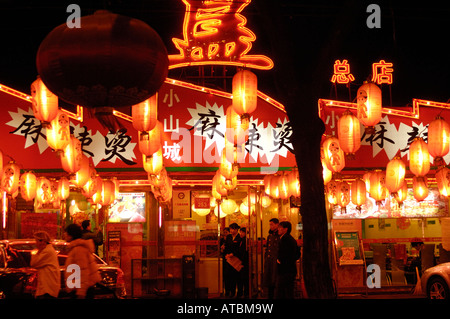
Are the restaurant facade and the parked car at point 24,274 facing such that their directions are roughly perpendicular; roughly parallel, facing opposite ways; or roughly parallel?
roughly perpendicular

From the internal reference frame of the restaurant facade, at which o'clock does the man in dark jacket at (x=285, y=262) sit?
The man in dark jacket is roughly at 11 o'clock from the restaurant facade.

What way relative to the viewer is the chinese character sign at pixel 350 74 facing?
toward the camera

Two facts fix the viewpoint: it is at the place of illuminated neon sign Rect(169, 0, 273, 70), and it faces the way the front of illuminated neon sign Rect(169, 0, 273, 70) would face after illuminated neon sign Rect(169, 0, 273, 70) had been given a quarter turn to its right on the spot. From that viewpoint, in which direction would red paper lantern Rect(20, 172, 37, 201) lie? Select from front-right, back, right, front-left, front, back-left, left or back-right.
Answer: front

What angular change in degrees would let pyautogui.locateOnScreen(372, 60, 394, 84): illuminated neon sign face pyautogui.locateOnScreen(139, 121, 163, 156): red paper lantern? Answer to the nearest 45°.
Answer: approximately 45° to its right

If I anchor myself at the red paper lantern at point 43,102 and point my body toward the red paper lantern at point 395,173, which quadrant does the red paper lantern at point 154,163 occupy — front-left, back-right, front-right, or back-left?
front-left

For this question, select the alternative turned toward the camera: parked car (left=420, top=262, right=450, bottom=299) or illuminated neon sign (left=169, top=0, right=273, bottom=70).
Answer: the illuminated neon sign

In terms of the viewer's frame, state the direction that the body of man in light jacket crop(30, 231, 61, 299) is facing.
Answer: to the viewer's left
